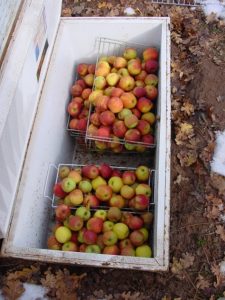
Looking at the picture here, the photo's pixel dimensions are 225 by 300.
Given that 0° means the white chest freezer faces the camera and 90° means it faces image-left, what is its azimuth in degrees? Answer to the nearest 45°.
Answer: approximately 270°
